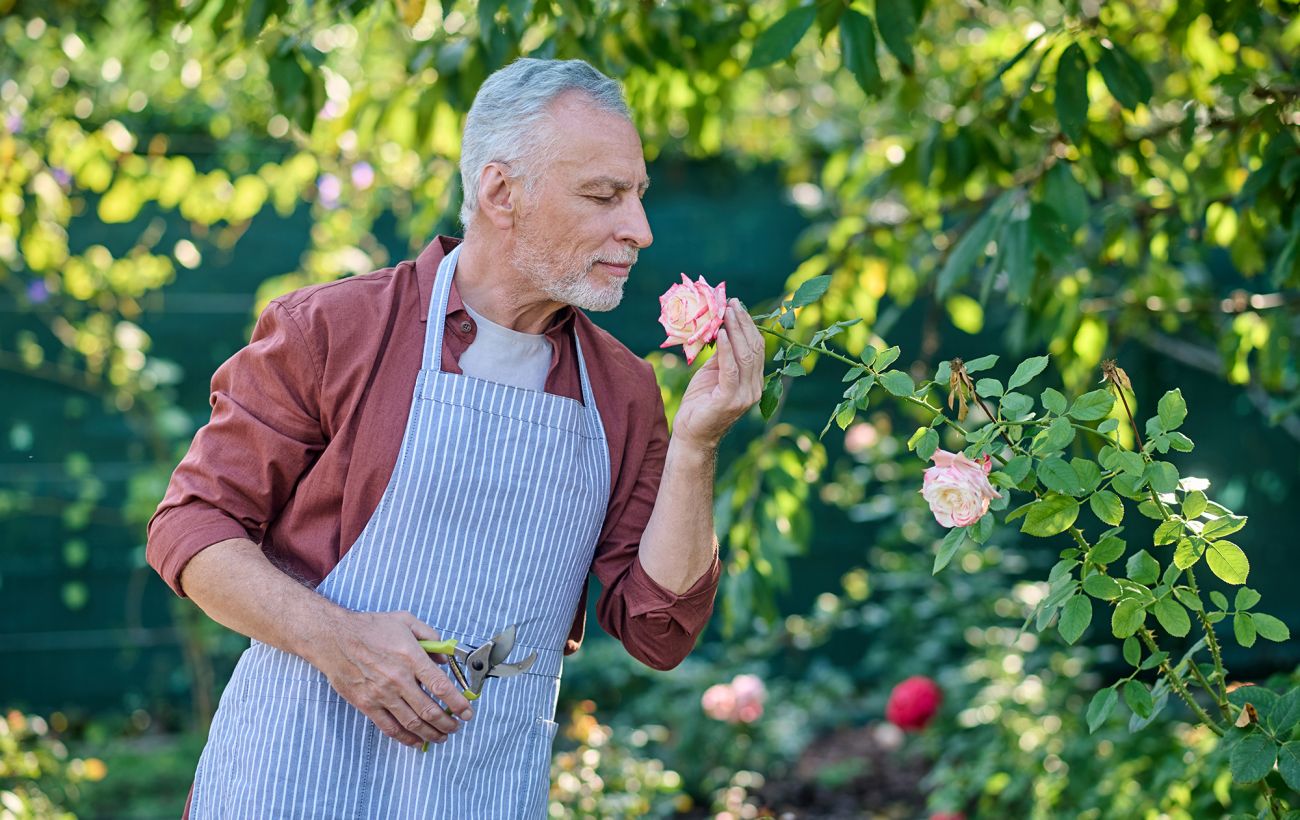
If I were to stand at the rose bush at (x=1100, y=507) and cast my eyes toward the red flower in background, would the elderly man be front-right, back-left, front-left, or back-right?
front-left

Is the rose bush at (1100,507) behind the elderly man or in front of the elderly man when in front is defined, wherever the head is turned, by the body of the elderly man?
in front

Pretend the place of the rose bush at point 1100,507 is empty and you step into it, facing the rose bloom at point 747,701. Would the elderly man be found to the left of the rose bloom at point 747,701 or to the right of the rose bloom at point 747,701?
left

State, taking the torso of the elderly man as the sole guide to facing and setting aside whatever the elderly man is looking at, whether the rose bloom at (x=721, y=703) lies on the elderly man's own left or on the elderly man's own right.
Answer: on the elderly man's own left

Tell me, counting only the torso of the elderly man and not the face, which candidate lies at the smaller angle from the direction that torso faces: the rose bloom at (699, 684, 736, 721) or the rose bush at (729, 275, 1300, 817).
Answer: the rose bush

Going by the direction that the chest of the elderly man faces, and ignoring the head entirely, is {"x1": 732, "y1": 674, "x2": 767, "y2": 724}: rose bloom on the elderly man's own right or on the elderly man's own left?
on the elderly man's own left

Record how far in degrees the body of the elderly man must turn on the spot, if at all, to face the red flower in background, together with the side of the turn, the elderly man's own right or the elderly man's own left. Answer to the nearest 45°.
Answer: approximately 90° to the elderly man's own left

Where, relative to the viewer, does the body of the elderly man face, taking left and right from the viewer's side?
facing the viewer and to the right of the viewer
